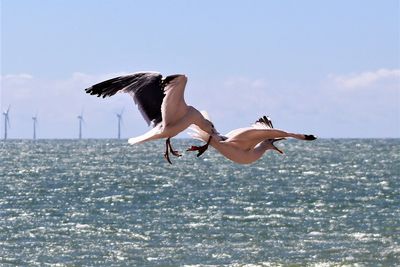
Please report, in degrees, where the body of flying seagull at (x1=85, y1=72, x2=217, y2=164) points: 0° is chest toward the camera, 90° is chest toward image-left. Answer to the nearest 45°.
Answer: approximately 270°

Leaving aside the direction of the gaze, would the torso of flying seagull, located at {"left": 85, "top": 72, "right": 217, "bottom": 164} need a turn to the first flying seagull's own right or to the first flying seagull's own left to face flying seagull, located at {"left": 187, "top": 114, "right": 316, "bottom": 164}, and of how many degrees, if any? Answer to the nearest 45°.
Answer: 0° — it already faces it
